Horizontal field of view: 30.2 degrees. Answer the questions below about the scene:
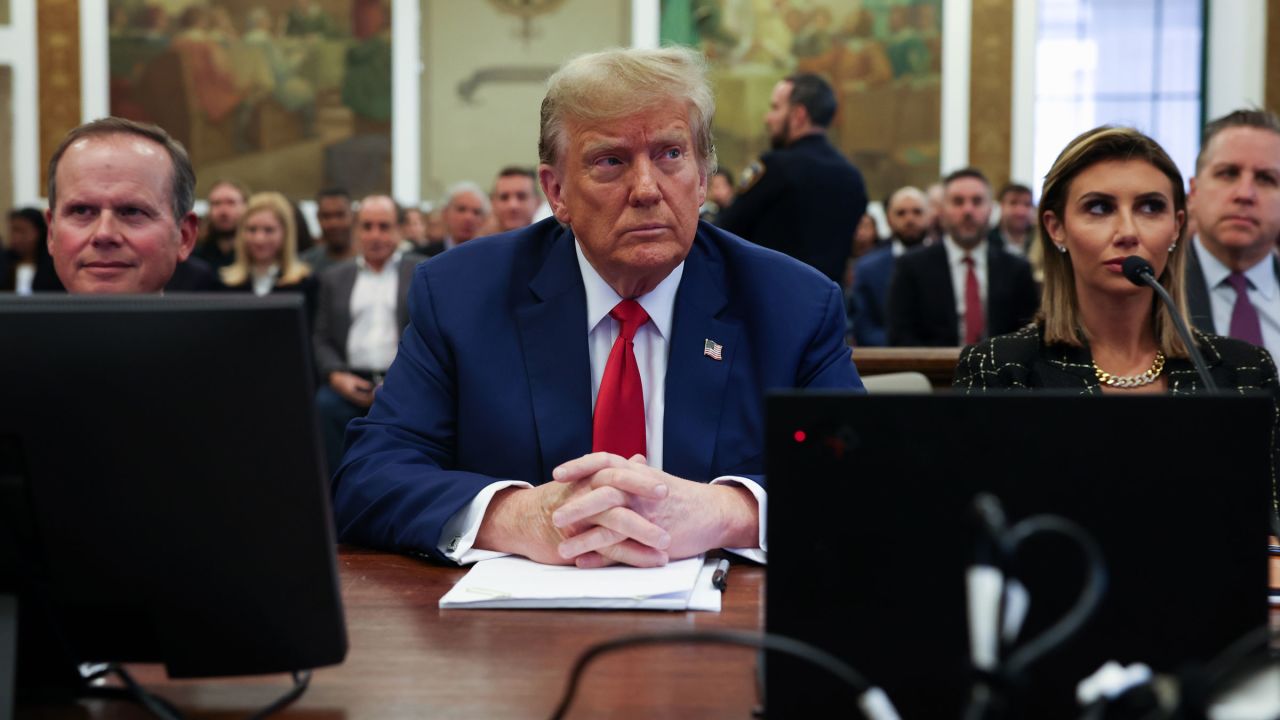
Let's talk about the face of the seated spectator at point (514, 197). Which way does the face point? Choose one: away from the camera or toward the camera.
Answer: toward the camera

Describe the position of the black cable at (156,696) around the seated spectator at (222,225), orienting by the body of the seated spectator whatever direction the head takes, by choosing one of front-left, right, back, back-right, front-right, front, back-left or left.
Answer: front

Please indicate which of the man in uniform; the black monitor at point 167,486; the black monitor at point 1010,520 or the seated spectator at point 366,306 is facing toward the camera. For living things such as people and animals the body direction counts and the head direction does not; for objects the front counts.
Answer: the seated spectator

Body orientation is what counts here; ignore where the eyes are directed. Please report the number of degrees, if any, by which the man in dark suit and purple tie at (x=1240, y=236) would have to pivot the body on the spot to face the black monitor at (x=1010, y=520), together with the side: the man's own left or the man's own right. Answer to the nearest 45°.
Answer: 0° — they already face it

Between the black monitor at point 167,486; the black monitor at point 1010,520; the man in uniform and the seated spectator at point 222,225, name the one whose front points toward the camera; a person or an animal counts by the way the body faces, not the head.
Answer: the seated spectator

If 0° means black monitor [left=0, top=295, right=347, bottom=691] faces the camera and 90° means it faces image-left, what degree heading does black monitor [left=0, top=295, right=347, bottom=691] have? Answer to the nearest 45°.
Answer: approximately 180°

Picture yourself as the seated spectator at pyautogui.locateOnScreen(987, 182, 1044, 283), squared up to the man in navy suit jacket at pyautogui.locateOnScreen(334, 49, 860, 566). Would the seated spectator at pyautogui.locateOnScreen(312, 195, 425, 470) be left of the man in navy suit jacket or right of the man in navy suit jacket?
right

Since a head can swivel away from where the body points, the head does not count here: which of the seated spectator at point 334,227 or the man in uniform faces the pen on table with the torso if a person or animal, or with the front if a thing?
the seated spectator

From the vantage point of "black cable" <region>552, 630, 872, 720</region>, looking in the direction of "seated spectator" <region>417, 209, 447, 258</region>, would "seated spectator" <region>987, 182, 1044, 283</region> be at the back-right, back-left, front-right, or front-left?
front-right

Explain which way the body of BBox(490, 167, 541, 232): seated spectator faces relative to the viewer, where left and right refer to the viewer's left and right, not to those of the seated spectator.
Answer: facing the viewer

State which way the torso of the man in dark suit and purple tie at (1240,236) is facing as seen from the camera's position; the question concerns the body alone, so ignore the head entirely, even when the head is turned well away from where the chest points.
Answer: toward the camera

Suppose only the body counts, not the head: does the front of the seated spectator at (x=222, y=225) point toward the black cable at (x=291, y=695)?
yes

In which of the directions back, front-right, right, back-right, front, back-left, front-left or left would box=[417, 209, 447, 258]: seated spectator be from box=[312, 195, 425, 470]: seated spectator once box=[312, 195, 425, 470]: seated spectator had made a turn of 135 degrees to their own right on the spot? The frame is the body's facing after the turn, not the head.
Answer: front-right

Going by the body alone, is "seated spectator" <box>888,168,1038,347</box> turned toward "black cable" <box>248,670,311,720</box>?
yes

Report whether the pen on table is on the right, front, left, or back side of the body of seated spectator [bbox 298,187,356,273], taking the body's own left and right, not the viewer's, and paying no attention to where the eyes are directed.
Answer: front

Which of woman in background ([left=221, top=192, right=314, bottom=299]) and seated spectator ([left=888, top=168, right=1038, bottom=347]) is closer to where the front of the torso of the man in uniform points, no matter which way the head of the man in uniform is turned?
the woman in background

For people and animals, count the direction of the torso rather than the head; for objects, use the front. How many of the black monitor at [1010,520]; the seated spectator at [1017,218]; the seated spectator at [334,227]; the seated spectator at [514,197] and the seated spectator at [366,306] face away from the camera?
1

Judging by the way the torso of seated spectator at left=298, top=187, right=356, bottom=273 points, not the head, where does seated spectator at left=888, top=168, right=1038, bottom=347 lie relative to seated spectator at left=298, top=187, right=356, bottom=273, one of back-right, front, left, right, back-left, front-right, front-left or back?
front-left

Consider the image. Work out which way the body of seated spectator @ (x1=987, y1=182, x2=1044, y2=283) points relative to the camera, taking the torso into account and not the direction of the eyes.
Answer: toward the camera
